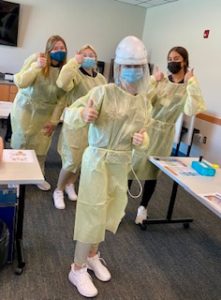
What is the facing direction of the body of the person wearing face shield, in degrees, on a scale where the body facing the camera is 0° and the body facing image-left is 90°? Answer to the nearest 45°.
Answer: approximately 315°

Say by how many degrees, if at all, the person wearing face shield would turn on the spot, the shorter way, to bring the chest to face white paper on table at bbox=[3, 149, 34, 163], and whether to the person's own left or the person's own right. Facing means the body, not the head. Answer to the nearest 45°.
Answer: approximately 135° to the person's own right

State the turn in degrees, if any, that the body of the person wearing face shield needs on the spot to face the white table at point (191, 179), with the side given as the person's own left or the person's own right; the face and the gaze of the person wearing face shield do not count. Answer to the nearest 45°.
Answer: approximately 90° to the person's own left

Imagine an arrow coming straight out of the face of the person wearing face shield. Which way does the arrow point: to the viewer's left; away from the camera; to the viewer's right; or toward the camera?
toward the camera

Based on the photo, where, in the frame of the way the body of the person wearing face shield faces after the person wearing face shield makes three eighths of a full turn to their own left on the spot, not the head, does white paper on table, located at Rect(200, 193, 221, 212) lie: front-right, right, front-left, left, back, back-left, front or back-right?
right

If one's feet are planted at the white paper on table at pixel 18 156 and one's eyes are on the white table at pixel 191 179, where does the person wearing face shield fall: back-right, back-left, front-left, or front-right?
front-right
